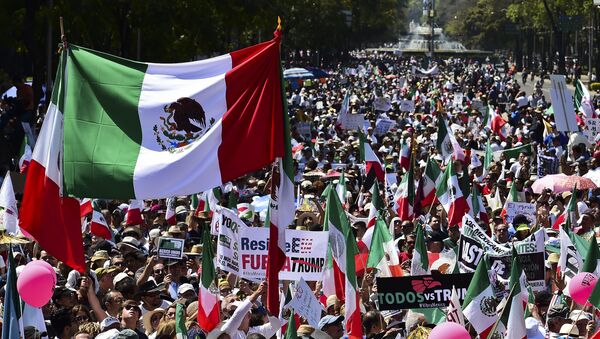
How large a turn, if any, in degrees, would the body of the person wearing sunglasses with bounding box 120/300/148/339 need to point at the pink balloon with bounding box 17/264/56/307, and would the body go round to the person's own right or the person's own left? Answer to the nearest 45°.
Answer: approximately 90° to the person's own right

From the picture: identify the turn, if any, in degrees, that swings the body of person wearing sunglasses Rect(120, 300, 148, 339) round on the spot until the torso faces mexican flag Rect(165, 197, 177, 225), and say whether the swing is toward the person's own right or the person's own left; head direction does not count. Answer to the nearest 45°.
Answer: approximately 180°

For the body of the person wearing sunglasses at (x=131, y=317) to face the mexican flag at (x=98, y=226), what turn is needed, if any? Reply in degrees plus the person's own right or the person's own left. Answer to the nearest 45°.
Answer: approximately 180°

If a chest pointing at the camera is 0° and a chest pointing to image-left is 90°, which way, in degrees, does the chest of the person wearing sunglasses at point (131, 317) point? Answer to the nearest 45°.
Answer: approximately 0°

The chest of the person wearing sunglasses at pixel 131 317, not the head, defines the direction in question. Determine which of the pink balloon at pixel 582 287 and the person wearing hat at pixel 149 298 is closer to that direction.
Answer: the pink balloon

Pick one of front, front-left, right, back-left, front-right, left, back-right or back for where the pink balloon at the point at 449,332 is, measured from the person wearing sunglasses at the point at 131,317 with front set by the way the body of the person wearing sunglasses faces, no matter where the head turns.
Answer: front-left

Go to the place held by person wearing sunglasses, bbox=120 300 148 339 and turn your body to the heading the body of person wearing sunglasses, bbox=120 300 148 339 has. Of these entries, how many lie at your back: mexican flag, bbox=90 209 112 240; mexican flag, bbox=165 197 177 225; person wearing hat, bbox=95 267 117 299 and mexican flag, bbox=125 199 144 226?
4

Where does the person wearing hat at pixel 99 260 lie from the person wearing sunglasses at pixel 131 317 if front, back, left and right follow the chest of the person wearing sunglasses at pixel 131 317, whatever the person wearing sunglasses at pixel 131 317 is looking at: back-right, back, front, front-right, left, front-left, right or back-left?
back
